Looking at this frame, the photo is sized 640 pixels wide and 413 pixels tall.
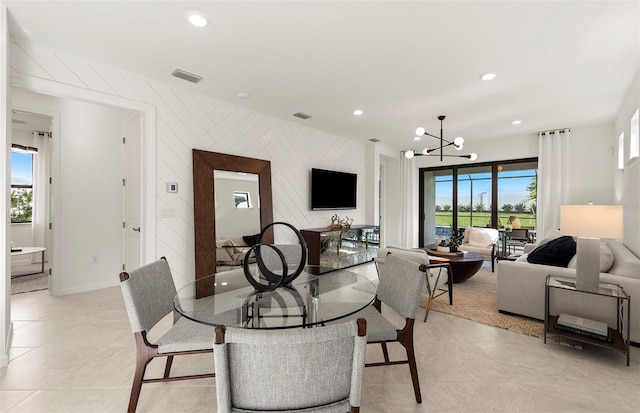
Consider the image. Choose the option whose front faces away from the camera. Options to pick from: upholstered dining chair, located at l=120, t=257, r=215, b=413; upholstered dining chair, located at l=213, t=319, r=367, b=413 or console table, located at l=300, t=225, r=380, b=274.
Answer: upholstered dining chair, located at l=213, t=319, r=367, b=413

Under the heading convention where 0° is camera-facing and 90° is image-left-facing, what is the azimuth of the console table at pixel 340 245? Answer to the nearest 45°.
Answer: approximately 315°

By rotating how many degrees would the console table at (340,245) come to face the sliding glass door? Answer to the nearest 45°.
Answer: approximately 90° to its left

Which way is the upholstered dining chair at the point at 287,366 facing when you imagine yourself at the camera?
facing away from the viewer

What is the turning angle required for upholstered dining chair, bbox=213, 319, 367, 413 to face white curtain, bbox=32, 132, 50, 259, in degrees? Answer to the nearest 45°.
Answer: approximately 45° to its left

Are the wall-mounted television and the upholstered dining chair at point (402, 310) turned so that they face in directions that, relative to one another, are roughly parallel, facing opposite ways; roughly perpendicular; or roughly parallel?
roughly perpendicular

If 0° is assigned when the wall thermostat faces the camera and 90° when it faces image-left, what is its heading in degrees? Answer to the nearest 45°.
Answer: approximately 0°

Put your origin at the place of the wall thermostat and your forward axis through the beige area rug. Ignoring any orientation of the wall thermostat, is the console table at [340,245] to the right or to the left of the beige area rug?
left

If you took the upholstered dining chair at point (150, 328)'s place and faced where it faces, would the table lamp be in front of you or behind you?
in front

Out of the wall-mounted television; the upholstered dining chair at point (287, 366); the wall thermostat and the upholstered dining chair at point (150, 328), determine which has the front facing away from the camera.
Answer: the upholstered dining chair at point (287, 366)

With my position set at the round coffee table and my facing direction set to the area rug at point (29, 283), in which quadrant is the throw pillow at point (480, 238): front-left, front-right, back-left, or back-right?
back-right

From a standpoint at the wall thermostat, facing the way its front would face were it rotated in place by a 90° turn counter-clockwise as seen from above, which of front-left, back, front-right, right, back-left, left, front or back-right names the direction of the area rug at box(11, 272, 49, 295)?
back-left

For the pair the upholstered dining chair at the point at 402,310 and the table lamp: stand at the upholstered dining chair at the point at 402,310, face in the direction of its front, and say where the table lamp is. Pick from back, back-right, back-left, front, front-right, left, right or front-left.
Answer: back

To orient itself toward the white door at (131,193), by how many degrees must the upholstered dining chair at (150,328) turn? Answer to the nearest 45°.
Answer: approximately 135° to its left
